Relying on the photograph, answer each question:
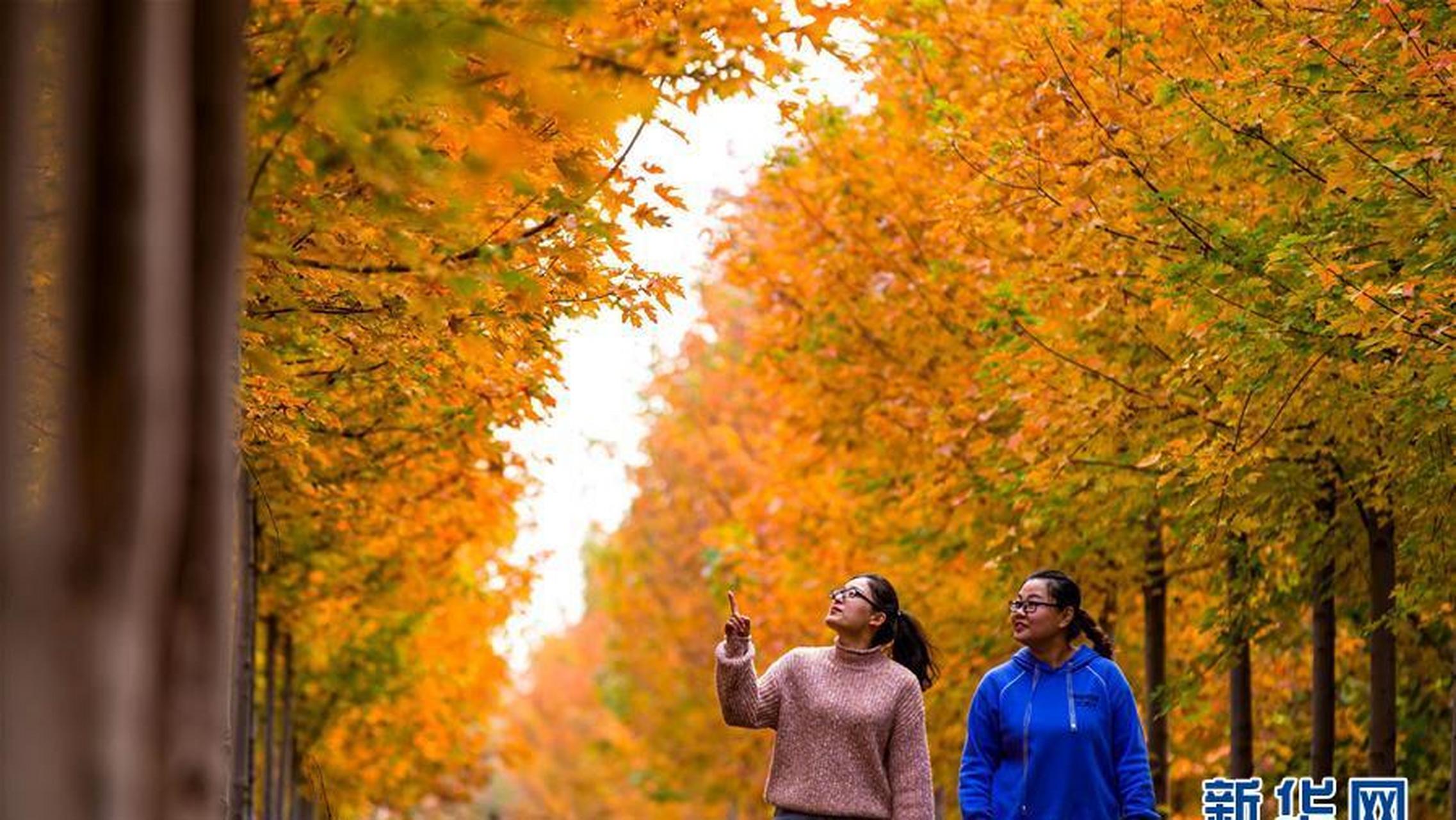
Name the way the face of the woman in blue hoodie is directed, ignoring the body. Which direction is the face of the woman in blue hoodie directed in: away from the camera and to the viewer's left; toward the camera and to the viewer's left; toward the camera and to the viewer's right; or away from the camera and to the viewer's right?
toward the camera and to the viewer's left

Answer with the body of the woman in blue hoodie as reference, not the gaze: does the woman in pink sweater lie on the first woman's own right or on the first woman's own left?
on the first woman's own right

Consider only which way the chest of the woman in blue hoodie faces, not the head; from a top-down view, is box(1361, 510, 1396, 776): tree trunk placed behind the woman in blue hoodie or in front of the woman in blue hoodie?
behind

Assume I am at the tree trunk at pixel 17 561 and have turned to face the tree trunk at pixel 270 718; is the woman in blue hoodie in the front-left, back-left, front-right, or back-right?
front-right

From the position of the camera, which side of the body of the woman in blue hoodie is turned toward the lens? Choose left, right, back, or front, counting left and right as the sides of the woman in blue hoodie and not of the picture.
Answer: front

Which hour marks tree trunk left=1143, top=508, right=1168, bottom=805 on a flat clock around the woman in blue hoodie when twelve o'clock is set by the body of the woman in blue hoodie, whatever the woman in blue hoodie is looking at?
The tree trunk is roughly at 6 o'clock from the woman in blue hoodie.

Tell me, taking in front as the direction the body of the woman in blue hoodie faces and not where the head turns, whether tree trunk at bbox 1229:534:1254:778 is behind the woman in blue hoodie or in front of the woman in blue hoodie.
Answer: behind

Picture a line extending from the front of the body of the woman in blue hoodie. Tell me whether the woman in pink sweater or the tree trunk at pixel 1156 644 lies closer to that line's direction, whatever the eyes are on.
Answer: the woman in pink sweater

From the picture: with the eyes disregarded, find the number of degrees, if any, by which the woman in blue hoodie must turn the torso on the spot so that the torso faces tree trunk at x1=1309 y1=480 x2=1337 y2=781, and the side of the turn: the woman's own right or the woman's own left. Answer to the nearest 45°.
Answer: approximately 180°

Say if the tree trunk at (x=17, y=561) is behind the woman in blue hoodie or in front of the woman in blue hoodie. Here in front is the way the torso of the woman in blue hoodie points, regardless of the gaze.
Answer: in front

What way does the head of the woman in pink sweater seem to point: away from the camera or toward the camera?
toward the camera
